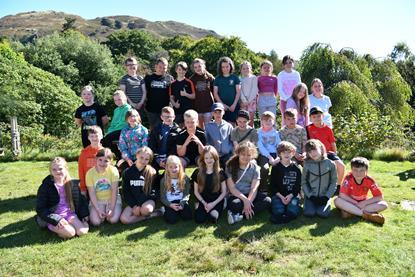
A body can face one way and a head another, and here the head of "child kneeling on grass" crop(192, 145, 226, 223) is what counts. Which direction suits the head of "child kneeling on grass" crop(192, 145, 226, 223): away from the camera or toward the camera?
toward the camera

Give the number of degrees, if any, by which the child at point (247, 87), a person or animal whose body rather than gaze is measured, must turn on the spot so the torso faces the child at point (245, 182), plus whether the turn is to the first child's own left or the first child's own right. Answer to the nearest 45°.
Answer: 0° — they already face them

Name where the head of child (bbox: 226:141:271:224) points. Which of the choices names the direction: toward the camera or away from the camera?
toward the camera

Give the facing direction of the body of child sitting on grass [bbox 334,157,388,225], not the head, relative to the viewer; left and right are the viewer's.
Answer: facing the viewer

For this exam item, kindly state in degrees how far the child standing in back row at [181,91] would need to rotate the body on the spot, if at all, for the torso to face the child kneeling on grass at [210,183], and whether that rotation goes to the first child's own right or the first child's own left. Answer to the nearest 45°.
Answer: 0° — they already face them

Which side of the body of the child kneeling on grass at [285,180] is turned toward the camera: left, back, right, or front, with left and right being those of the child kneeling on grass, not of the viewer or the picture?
front

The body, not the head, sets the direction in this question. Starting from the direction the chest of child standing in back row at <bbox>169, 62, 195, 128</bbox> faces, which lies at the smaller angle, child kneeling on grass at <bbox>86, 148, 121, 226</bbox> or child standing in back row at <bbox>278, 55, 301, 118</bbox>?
the child kneeling on grass

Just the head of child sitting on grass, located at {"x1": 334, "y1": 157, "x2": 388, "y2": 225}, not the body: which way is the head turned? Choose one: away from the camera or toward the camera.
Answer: toward the camera

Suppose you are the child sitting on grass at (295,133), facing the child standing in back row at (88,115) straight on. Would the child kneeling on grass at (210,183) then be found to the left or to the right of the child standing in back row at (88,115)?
left

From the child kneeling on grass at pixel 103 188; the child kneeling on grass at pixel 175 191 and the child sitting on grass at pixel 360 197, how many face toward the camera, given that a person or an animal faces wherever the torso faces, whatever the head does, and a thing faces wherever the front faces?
3

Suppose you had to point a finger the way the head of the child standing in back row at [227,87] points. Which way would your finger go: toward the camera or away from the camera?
toward the camera

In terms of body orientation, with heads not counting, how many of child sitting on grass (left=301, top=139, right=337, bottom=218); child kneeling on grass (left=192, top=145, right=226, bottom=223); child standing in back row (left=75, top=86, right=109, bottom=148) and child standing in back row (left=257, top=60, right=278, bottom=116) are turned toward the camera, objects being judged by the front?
4

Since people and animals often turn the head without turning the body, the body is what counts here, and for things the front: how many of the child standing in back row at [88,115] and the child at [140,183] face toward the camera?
2

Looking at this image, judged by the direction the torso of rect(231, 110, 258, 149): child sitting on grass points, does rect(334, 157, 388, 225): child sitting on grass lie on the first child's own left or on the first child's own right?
on the first child's own left

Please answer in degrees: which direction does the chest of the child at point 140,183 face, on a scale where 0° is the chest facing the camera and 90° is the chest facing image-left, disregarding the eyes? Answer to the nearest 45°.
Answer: approximately 0°

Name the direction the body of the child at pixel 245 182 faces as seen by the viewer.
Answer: toward the camera

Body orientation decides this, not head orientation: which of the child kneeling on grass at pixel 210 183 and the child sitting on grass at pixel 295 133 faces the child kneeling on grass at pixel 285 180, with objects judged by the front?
the child sitting on grass

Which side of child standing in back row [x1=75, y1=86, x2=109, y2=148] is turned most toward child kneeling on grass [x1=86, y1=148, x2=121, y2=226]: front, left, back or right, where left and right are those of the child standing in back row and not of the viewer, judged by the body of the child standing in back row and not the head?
front
